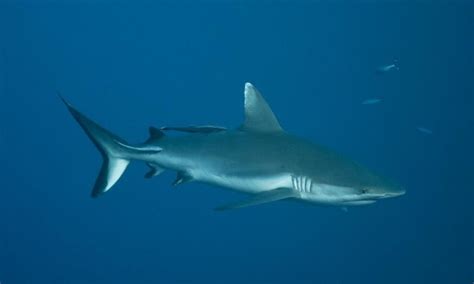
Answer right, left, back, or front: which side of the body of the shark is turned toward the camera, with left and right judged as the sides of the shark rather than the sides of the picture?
right
